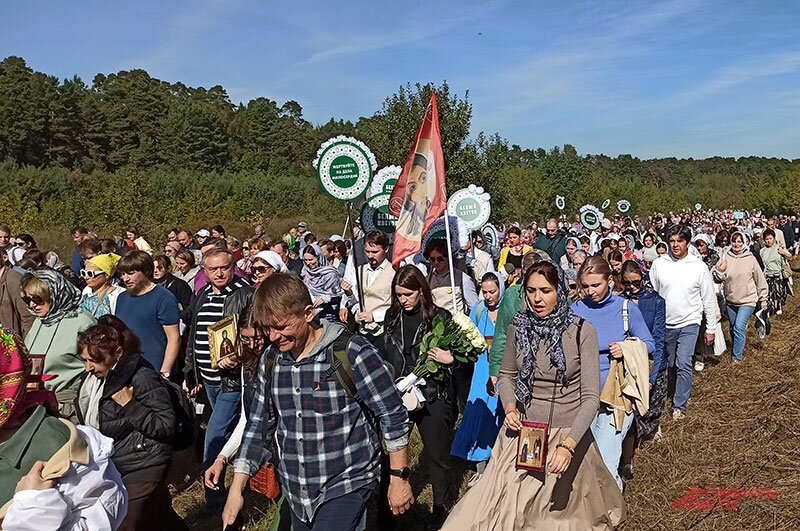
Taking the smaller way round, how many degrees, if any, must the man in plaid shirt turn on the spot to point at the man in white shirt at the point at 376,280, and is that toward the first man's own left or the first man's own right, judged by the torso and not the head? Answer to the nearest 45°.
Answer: approximately 135° to the first man's own right

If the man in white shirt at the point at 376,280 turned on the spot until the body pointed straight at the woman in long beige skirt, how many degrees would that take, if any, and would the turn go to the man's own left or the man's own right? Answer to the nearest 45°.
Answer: approximately 45° to the man's own left

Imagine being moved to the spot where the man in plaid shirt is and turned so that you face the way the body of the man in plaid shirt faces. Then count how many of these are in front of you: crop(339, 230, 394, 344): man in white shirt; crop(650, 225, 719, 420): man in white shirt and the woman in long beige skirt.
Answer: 0

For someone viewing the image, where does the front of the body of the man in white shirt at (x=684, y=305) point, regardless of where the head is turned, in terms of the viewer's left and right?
facing the viewer

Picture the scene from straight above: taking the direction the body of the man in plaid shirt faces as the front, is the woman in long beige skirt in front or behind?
behind

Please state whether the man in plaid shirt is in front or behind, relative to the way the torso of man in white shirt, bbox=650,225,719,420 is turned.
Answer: in front

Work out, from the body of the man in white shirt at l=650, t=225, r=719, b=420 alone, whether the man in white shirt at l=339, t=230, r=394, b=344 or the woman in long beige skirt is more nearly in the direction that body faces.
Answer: the woman in long beige skirt

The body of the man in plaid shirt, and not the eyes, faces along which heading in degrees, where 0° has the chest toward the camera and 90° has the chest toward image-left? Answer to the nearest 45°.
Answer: approximately 45°

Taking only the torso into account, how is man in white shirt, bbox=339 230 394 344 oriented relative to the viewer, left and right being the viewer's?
facing the viewer and to the left of the viewer

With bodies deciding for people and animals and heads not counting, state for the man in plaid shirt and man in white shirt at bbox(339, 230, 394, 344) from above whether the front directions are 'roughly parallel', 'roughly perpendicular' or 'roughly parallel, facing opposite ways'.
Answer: roughly parallel

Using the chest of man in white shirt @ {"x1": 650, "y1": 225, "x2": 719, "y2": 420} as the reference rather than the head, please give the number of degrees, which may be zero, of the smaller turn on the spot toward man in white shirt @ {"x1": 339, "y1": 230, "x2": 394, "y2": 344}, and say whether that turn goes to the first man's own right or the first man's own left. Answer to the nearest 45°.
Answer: approximately 45° to the first man's own right

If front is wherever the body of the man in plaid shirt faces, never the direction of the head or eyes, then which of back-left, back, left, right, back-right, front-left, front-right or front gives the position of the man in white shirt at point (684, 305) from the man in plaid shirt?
back

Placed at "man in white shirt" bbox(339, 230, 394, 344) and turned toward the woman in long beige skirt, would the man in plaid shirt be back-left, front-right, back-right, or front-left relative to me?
front-right

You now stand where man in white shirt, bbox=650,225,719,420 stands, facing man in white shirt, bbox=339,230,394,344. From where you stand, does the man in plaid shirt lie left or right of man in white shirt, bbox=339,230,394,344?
left

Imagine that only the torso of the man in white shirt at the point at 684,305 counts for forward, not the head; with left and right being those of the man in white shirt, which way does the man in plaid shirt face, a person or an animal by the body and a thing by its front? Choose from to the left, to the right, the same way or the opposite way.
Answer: the same way

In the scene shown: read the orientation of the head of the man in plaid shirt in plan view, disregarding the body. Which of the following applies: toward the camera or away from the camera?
toward the camera

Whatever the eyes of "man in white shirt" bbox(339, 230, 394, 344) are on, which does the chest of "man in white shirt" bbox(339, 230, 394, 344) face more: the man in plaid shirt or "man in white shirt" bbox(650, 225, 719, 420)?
the man in plaid shirt

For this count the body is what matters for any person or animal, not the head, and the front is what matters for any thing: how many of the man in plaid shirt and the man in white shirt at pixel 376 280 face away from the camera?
0

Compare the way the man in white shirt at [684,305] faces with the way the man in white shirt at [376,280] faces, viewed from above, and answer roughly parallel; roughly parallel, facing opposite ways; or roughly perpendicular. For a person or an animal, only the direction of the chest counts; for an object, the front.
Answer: roughly parallel

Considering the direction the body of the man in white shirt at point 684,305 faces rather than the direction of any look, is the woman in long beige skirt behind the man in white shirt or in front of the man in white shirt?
in front
